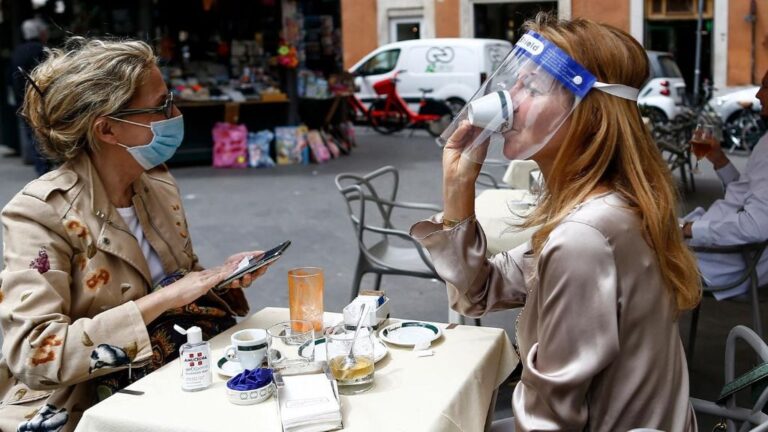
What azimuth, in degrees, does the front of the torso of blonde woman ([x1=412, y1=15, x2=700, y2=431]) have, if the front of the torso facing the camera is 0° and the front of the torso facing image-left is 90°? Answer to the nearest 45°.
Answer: approximately 90°

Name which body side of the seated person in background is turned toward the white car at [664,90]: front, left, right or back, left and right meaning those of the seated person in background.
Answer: right

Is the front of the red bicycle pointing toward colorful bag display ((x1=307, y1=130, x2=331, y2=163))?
no

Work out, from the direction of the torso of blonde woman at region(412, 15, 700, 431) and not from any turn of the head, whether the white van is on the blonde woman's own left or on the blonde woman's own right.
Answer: on the blonde woman's own right

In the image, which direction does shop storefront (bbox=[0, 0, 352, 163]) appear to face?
toward the camera

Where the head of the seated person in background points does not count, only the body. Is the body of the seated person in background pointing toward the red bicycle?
no

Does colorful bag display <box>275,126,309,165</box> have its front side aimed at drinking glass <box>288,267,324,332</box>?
yes

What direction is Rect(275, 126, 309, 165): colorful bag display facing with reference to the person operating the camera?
facing the viewer

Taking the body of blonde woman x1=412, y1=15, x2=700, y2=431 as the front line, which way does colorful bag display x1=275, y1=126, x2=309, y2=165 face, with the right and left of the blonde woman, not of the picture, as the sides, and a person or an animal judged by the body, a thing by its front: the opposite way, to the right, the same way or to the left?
to the left

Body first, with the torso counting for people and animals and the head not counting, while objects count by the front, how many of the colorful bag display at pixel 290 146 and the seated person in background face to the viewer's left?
1

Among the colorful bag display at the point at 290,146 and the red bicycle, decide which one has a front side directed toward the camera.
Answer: the colorful bag display

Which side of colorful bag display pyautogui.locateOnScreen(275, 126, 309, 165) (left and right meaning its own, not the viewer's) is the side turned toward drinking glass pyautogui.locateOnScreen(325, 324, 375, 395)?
front

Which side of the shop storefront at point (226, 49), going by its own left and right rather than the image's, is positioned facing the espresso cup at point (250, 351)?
front

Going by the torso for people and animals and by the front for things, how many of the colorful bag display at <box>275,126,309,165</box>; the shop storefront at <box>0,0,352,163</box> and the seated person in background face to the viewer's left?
1

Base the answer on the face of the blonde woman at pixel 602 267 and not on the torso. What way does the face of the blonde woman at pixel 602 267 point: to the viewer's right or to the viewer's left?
to the viewer's left

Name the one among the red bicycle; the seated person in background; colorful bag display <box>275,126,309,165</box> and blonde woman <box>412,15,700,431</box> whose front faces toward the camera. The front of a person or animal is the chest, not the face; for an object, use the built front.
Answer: the colorful bag display
